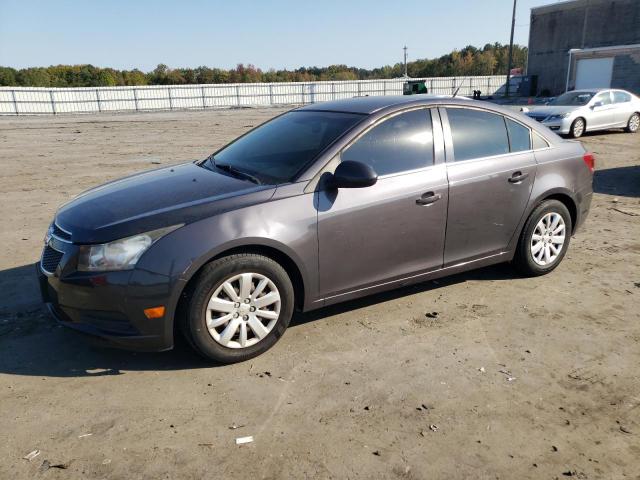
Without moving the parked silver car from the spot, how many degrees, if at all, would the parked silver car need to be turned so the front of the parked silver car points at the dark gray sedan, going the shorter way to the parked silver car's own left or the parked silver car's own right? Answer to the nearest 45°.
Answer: approximately 45° to the parked silver car's own left

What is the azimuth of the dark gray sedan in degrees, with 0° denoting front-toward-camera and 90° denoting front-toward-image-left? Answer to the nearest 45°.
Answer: approximately 45°

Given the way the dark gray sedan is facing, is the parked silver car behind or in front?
behind

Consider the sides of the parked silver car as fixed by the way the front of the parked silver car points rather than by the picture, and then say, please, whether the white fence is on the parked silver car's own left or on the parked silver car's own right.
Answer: on the parked silver car's own right

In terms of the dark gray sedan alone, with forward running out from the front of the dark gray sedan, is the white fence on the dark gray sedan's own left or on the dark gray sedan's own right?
on the dark gray sedan's own right

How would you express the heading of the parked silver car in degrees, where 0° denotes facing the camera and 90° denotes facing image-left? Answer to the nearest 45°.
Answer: approximately 45°
